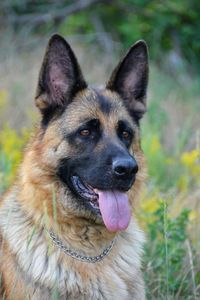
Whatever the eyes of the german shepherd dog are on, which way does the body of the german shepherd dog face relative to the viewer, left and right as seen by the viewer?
facing the viewer and to the right of the viewer
